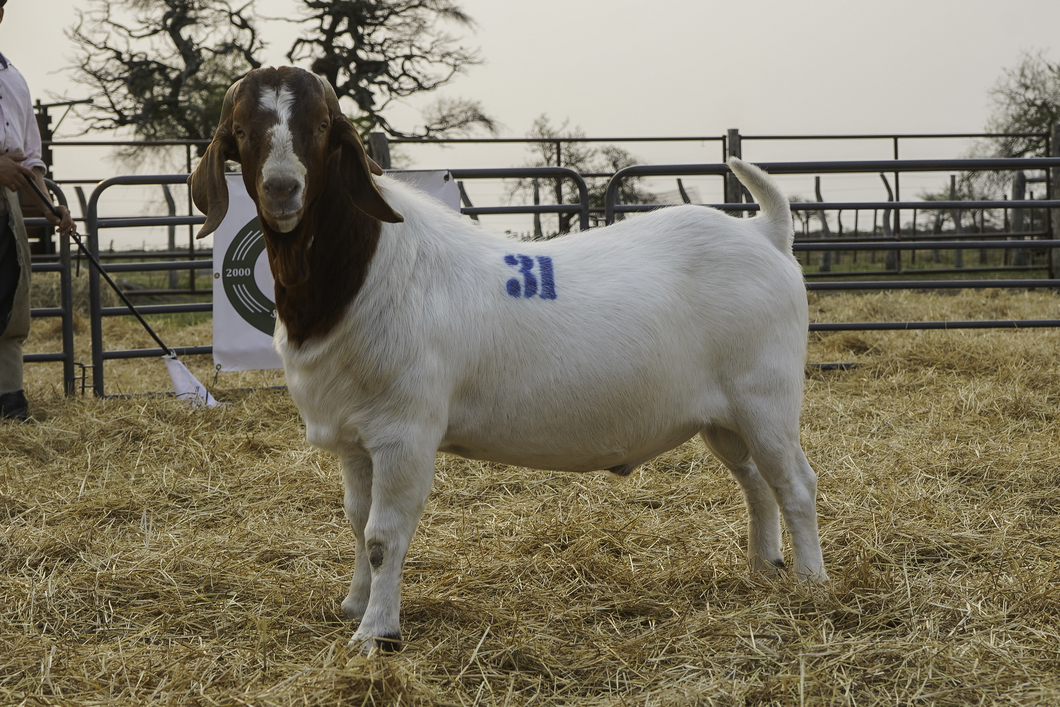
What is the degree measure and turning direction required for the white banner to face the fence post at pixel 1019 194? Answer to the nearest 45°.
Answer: approximately 135° to its left

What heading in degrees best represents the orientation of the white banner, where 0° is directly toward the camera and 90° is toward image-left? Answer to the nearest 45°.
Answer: approximately 0°

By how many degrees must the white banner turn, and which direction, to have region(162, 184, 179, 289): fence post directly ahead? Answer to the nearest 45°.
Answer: approximately 180°
